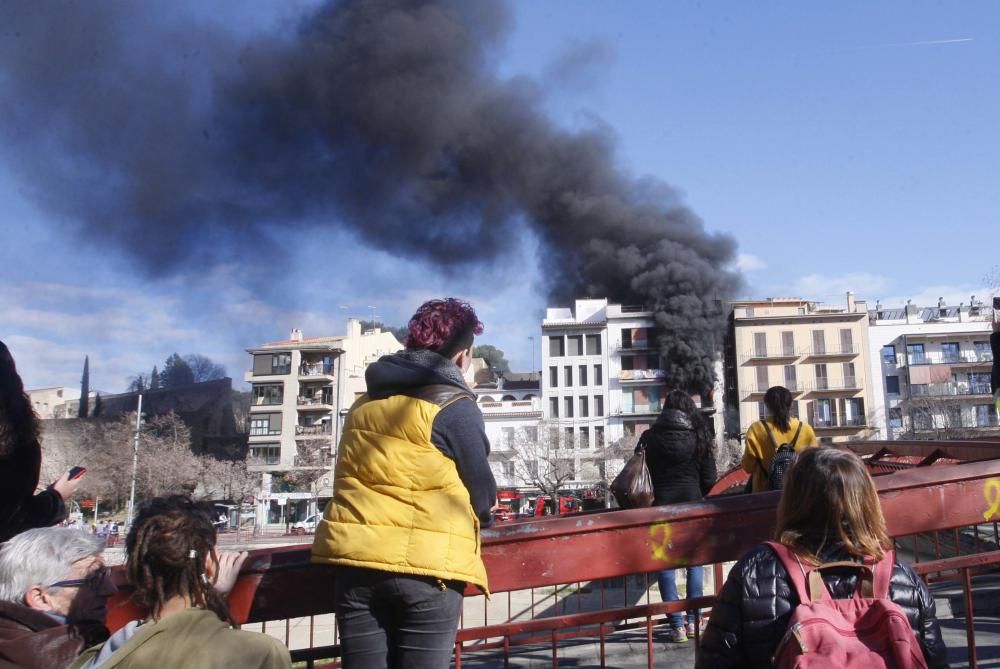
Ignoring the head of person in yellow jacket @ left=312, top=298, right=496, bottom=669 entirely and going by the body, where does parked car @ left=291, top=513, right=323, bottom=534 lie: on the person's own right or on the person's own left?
on the person's own left

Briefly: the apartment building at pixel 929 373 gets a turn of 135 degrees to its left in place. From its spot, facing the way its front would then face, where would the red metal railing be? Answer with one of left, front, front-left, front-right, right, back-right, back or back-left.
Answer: back-right

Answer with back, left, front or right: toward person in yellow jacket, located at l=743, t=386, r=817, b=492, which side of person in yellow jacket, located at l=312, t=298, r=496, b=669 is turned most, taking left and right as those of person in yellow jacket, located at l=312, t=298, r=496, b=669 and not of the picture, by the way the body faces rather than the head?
front

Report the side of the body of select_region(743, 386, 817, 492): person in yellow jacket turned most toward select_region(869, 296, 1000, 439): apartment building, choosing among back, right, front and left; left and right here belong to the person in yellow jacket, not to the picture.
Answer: front

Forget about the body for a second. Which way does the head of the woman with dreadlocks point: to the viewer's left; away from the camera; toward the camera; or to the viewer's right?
away from the camera

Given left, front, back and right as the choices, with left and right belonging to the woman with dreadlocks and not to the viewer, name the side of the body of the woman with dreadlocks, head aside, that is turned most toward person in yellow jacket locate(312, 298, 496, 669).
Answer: right

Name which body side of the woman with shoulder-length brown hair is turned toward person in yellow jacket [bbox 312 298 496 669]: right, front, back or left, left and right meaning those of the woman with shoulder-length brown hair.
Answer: left

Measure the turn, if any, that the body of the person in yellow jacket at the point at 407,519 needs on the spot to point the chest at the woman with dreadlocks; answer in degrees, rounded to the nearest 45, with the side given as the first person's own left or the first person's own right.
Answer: approximately 135° to the first person's own left

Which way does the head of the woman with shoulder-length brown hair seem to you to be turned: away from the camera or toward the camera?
away from the camera

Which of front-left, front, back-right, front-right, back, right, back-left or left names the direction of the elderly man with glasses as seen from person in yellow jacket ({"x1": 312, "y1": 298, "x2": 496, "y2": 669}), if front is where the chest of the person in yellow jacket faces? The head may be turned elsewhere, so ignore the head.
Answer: back-left

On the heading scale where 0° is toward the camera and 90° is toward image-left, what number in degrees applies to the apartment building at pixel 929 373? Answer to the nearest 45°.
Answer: approximately 0°

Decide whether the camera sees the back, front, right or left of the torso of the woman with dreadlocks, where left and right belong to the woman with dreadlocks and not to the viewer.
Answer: back

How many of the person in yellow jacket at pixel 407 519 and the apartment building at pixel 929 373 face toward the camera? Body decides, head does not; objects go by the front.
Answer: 1

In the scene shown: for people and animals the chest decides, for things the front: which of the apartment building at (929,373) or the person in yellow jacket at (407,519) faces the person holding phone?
the apartment building

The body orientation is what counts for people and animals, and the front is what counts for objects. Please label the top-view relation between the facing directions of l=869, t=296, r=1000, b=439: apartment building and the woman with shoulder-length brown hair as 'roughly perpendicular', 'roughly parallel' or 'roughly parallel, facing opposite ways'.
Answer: roughly parallel, facing opposite ways

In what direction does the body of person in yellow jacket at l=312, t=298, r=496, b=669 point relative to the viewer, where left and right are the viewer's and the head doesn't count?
facing away from the viewer and to the right of the viewer

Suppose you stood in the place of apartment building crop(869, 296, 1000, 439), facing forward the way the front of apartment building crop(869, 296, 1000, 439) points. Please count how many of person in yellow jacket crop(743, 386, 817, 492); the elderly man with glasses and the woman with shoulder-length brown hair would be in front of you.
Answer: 3

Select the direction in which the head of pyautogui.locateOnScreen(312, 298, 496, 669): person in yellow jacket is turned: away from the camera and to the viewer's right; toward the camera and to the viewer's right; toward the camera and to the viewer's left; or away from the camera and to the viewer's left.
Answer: away from the camera and to the viewer's right

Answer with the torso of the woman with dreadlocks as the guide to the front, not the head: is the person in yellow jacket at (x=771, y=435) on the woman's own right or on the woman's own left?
on the woman's own right

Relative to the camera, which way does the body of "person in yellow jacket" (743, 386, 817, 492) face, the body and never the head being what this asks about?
away from the camera

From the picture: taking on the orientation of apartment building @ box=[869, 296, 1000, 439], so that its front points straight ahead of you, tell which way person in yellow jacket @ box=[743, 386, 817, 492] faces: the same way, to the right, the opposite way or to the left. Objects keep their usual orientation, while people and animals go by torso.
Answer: the opposite way

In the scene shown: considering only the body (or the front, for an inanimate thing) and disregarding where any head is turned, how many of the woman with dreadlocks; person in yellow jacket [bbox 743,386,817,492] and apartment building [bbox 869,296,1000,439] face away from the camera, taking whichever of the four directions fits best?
2
